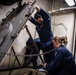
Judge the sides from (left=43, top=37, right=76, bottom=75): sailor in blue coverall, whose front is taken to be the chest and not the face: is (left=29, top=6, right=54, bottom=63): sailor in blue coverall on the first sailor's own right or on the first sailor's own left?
on the first sailor's own right

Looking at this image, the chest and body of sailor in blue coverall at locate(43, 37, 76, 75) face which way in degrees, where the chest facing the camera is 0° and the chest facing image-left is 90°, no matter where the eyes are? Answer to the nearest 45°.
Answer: approximately 90°
